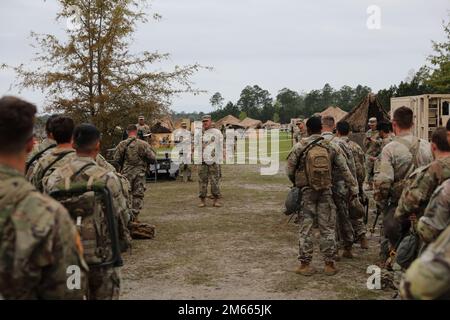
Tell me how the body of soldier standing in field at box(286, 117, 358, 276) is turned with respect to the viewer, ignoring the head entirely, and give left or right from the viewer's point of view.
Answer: facing away from the viewer

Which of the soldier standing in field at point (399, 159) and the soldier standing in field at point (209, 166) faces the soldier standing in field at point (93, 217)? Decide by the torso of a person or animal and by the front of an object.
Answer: the soldier standing in field at point (209, 166)

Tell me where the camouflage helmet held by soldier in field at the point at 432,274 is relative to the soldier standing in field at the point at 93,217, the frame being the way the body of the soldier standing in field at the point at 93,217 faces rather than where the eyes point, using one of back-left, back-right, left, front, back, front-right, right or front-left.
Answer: back-right

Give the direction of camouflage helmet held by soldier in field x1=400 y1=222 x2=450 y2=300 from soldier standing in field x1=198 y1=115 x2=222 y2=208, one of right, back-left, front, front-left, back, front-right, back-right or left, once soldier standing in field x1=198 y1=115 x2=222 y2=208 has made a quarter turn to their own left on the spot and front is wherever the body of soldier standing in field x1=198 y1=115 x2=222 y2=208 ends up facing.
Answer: right

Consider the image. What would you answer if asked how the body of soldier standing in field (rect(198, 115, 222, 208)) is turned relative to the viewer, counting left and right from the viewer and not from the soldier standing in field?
facing the viewer

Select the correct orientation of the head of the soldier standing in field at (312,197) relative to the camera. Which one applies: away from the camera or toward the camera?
away from the camera

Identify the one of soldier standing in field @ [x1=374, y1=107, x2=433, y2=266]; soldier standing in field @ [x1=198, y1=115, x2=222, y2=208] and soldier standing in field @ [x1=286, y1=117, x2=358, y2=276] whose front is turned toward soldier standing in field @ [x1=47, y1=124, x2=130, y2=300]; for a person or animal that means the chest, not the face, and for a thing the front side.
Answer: soldier standing in field @ [x1=198, y1=115, x2=222, y2=208]

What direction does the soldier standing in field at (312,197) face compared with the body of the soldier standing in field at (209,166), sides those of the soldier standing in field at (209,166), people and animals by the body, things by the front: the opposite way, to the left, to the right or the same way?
the opposite way

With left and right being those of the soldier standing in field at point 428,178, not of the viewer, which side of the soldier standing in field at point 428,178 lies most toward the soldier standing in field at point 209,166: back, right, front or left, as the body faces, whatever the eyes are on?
front

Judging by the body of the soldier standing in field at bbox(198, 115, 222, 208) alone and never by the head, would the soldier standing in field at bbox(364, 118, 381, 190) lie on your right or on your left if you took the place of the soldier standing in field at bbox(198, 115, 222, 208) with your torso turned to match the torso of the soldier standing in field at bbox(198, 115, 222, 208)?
on your left

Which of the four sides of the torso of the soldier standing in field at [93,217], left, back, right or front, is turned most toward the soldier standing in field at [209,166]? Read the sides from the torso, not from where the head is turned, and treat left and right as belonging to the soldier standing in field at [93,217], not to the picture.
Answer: front

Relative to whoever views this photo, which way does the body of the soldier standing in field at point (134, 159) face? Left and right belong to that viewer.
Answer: facing away from the viewer

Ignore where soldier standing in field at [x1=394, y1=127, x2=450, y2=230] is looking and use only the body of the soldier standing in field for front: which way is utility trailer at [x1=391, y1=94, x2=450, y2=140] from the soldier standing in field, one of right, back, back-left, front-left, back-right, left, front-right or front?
front-right

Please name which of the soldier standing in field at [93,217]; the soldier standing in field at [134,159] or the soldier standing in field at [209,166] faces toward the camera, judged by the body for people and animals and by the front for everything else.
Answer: the soldier standing in field at [209,166]

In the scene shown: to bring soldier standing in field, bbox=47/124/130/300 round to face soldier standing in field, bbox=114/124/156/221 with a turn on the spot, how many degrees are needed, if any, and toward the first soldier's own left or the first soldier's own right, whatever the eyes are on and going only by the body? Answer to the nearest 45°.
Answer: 0° — they already face them

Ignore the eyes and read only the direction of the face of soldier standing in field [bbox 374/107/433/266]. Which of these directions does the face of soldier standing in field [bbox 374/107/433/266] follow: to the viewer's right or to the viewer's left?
to the viewer's left
